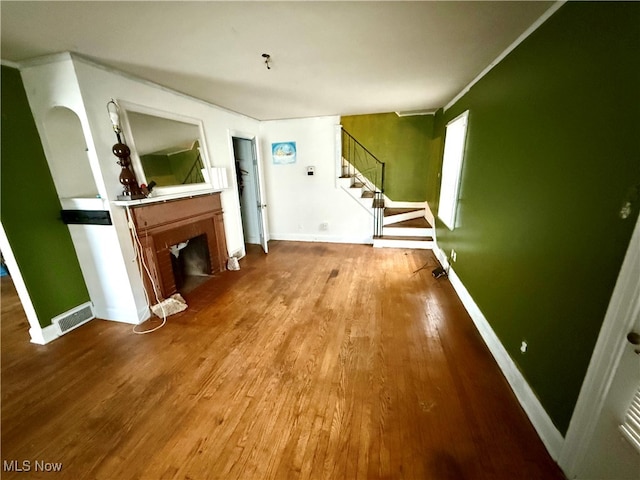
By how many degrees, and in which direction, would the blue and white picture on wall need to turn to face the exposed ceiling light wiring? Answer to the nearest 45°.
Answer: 0° — it already faces it

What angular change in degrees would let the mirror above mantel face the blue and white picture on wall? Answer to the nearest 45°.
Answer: approximately 90° to its left

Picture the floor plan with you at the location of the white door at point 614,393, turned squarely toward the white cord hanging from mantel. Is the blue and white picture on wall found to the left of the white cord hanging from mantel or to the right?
right

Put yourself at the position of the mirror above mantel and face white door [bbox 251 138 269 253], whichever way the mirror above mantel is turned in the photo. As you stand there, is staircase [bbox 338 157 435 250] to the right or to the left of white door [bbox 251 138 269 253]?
right

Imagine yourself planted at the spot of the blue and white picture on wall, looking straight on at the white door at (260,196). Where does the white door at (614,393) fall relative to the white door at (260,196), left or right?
left

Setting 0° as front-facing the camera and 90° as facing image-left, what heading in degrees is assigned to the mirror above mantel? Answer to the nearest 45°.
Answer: approximately 315°

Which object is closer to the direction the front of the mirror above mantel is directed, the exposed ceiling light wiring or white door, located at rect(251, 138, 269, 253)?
the exposed ceiling light wiring
